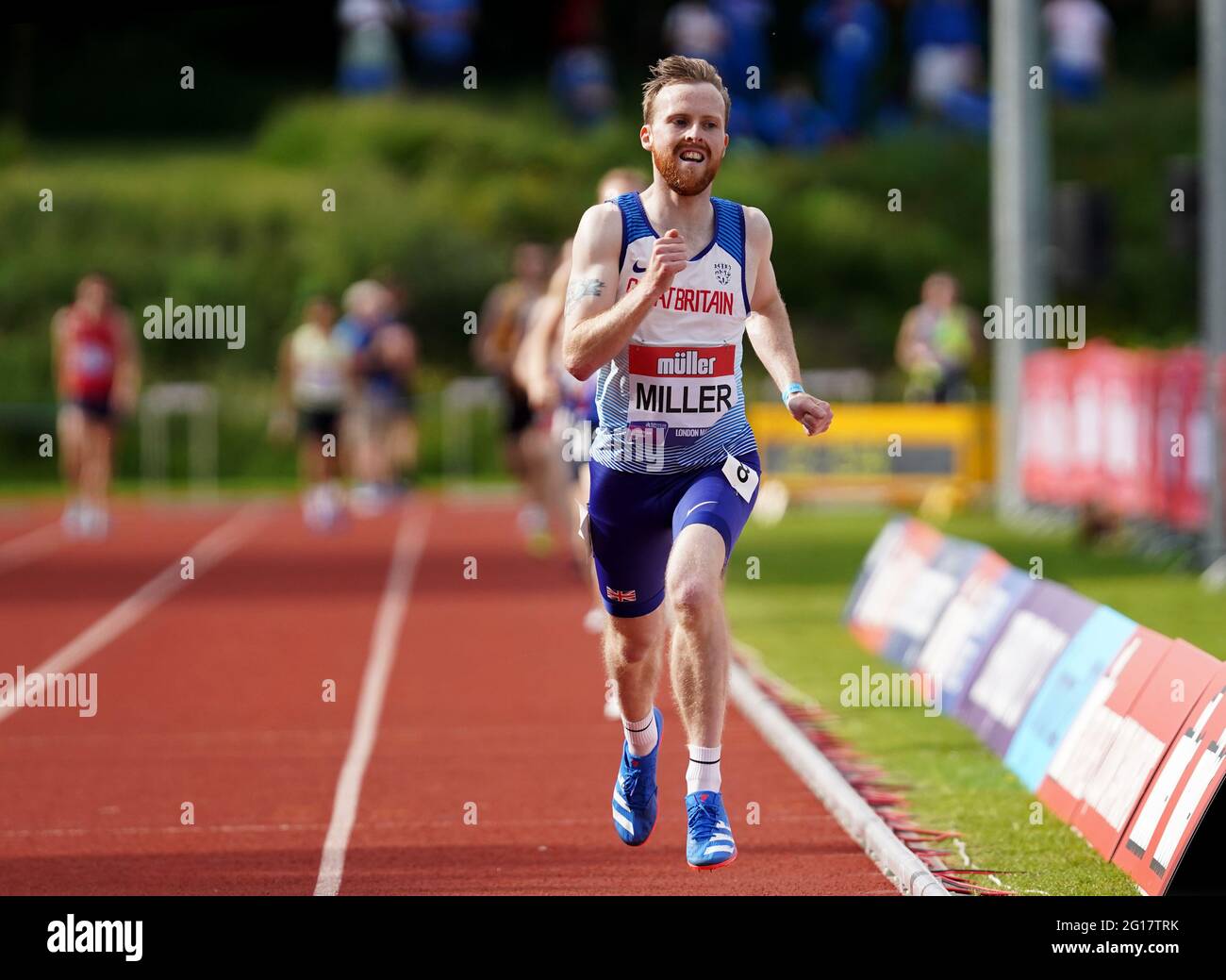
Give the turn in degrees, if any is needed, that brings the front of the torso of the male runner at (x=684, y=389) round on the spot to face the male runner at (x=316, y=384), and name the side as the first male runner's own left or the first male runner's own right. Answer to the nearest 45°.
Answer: approximately 180°

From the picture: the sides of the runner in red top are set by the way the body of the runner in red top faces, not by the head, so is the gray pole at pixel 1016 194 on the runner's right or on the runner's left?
on the runner's left

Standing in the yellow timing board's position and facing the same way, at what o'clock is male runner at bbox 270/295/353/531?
The male runner is roughly at 3 o'clock from the yellow timing board.

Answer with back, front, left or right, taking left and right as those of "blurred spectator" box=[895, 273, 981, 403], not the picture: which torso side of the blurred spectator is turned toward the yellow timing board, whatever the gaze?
front

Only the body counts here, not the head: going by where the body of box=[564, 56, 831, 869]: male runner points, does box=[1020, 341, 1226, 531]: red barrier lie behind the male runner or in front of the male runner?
behind

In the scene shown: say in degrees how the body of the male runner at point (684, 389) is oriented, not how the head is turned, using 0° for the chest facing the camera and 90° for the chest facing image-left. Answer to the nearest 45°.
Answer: approximately 0°

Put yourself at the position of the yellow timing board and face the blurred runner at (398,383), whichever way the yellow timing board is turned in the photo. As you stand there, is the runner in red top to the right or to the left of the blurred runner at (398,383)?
left

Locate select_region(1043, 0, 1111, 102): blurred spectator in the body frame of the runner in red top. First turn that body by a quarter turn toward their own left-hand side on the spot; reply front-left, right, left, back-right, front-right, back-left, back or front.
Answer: front-left

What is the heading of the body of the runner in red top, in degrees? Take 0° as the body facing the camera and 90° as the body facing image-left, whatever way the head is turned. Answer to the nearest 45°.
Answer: approximately 0°
